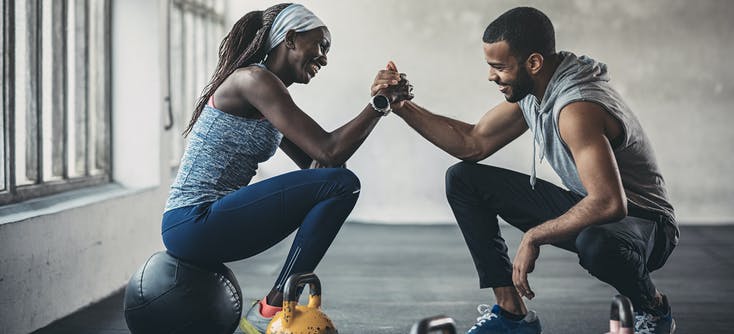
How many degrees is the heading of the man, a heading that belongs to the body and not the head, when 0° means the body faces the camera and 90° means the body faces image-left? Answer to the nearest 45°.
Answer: approximately 90°

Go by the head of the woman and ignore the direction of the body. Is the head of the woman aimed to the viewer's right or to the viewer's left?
to the viewer's right

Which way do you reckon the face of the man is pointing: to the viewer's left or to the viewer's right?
to the viewer's left

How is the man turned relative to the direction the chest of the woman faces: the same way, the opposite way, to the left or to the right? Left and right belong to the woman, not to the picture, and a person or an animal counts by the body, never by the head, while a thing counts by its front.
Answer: the opposite way

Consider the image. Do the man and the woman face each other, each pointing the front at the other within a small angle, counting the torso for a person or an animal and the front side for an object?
yes

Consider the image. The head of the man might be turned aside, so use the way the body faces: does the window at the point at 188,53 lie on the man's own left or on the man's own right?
on the man's own right

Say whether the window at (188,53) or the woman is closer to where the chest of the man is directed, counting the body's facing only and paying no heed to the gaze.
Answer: the woman

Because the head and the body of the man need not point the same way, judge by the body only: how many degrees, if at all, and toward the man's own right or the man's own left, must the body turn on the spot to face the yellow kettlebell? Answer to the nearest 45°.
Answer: approximately 45° to the man's own left

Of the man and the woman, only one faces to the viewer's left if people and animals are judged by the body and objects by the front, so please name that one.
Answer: the man

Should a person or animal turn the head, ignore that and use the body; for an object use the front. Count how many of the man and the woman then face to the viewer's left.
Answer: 1

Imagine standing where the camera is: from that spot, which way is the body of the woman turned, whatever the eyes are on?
to the viewer's right
